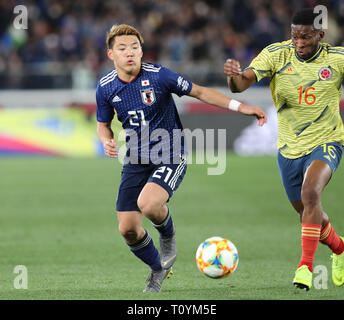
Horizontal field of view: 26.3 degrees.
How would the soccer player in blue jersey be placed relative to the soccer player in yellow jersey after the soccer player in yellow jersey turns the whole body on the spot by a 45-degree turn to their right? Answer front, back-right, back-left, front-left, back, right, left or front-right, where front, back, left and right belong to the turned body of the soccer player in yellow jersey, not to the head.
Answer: front-right

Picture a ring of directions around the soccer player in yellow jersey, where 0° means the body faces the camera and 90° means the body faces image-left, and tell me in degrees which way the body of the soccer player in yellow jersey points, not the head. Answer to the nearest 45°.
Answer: approximately 0°

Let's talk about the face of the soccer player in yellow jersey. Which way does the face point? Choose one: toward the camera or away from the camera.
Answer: toward the camera
